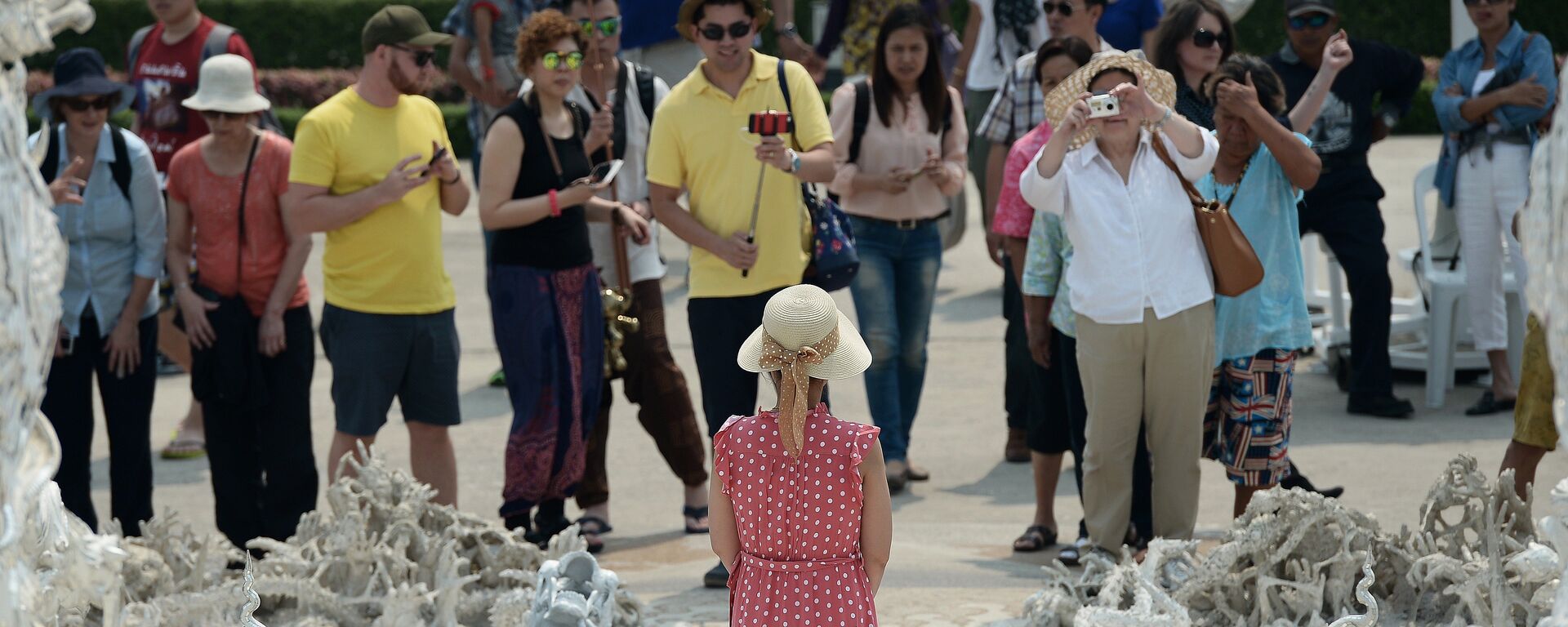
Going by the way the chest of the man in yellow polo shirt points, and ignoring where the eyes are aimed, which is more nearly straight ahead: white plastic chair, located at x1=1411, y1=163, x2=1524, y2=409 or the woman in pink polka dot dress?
the woman in pink polka dot dress

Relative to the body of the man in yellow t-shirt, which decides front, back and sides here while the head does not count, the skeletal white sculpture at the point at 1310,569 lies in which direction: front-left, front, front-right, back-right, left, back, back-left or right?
front

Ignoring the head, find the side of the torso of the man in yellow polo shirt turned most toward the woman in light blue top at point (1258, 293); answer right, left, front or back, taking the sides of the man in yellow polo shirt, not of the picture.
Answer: left

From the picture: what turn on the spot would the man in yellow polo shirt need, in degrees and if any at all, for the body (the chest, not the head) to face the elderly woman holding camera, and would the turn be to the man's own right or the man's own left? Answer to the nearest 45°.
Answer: approximately 45° to the man's own left

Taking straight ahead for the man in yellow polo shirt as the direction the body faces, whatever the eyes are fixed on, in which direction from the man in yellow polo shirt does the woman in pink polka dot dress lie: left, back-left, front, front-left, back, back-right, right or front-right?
front

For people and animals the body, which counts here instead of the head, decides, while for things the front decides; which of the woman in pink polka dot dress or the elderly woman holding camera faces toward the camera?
the elderly woman holding camera

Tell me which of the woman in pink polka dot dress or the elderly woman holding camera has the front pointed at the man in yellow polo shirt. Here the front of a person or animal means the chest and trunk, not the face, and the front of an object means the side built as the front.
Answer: the woman in pink polka dot dress

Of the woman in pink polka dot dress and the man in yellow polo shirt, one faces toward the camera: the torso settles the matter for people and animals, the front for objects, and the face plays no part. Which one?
the man in yellow polo shirt

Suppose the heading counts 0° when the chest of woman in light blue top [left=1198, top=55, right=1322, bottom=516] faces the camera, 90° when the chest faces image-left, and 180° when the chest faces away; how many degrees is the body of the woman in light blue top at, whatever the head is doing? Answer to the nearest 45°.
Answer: approximately 45°

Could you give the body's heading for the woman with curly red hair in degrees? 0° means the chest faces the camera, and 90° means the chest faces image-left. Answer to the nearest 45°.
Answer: approximately 315°

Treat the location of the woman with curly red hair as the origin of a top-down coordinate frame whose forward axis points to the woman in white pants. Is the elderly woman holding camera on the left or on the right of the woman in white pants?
right

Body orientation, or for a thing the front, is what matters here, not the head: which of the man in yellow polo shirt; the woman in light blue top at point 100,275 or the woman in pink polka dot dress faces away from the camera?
the woman in pink polka dot dress

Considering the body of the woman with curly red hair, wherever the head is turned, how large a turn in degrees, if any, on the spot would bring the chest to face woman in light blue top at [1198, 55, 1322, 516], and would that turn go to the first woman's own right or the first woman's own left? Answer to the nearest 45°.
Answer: approximately 45° to the first woman's own left

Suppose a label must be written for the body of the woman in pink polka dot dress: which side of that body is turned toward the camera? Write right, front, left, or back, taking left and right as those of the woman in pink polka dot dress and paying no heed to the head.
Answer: back

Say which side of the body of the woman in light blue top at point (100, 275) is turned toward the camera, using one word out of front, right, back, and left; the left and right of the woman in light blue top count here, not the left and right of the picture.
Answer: front

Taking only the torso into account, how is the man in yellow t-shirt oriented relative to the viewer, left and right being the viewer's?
facing the viewer and to the right of the viewer
